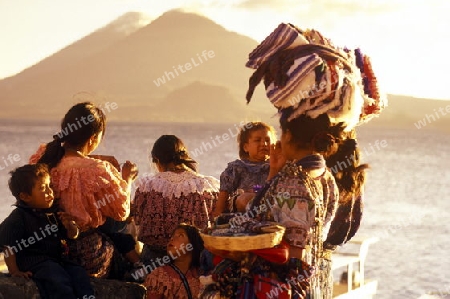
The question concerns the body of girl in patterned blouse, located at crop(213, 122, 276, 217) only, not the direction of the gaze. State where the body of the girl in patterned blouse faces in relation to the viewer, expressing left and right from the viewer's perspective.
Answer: facing the viewer and to the right of the viewer

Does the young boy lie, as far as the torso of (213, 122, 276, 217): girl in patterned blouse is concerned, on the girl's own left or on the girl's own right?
on the girl's own right

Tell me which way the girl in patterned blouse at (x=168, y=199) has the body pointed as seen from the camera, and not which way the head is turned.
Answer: away from the camera

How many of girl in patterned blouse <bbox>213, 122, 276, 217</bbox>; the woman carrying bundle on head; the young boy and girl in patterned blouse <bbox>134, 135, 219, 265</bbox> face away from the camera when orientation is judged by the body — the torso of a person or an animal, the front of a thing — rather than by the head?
1

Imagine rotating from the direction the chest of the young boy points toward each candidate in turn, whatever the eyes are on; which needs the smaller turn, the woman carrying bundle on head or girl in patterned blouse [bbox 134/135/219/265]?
the woman carrying bundle on head

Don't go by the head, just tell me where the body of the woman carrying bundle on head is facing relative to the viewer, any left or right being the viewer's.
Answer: facing to the left of the viewer

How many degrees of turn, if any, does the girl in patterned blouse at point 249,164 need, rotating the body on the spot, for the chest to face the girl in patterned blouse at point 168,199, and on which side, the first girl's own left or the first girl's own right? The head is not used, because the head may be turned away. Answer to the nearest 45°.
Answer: approximately 135° to the first girl's own right

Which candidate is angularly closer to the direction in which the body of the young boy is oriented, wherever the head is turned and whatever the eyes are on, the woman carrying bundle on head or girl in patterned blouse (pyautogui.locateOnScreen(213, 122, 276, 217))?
the woman carrying bundle on head

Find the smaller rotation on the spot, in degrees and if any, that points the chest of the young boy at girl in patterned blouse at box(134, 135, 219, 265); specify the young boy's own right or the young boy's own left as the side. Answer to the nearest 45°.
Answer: approximately 90° to the young boy's own left

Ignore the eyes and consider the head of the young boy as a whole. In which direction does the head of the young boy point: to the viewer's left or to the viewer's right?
to the viewer's right

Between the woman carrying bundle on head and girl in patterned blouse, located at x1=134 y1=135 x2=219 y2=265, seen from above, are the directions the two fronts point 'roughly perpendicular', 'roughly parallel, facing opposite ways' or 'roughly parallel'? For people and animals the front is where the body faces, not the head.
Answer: roughly perpendicular

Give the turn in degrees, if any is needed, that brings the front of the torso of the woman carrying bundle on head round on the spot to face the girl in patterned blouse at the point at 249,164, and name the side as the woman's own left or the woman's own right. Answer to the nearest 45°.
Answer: approximately 90° to the woman's own right
